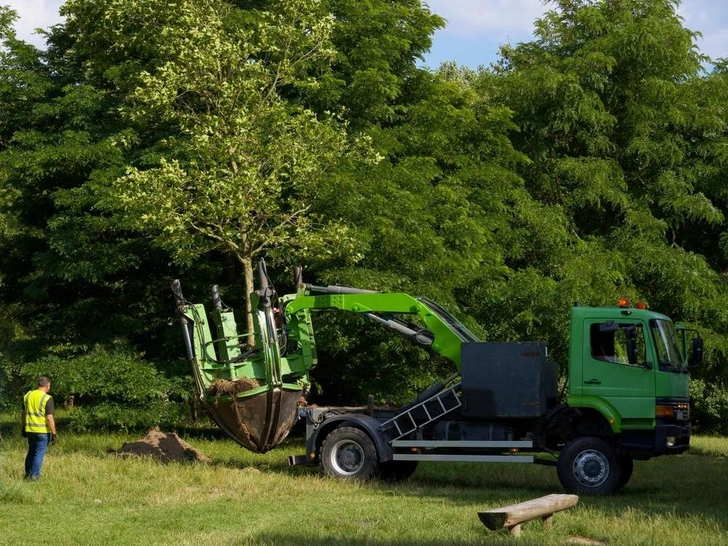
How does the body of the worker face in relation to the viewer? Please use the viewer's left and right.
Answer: facing away from the viewer and to the right of the viewer

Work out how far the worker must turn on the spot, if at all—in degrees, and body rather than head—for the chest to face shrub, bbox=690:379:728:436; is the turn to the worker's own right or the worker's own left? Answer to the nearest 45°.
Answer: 0° — they already face it

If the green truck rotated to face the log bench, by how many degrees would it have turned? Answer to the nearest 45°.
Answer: approximately 90° to its right

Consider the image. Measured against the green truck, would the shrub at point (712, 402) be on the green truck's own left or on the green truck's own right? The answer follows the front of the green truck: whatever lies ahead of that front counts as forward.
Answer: on the green truck's own left

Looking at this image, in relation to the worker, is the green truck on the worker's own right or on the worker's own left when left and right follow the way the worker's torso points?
on the worker's own right

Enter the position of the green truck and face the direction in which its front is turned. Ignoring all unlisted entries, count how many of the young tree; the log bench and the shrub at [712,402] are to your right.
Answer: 1

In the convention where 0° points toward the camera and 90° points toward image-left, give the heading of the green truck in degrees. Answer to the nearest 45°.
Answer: approximately 270°

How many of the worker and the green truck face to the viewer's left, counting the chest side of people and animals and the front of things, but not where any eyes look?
0

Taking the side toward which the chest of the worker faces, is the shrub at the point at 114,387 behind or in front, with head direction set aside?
in front

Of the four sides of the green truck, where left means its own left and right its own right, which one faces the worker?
back
